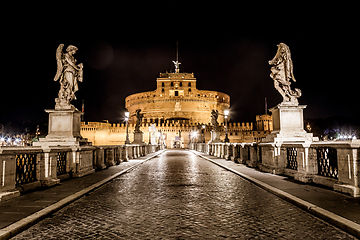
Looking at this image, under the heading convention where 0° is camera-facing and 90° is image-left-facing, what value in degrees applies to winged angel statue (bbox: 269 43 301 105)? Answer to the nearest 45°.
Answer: approximately 45°

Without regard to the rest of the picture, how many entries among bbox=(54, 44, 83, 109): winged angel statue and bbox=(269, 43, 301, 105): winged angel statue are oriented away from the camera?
0

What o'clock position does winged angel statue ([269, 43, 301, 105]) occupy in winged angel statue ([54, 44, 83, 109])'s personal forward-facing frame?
winged angel statue ([269, 43, 301, 105]) is roughly at 11 o'clock from winged angel statue ([54, 44, 83, 109]).

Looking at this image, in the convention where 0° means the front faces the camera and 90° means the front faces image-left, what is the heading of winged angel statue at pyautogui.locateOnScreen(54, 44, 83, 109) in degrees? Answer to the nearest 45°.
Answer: approximately 315°

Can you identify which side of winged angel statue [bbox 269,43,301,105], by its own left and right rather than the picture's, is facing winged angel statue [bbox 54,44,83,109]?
front
